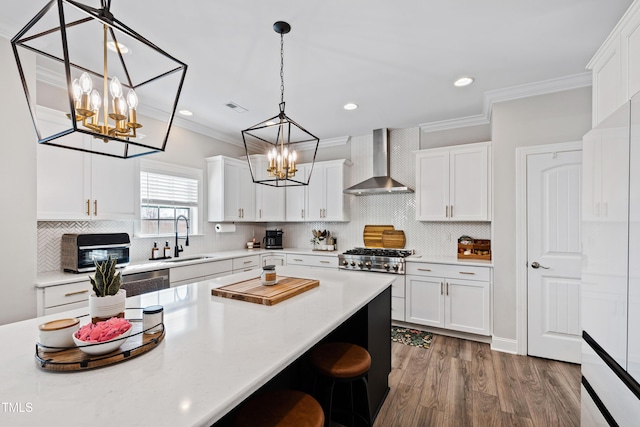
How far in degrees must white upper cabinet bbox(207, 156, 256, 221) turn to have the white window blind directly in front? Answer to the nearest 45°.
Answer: approximately 90° to its right

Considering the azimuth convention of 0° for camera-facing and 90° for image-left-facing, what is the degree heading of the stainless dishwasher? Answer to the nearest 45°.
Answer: approximately 315°

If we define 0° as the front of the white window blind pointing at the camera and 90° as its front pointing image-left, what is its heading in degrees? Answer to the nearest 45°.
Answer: approximately 315°

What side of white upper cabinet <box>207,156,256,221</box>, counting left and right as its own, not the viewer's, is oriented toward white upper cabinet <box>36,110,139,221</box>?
right

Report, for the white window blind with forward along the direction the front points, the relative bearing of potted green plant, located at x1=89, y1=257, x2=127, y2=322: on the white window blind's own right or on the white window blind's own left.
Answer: on the white window blind's own right

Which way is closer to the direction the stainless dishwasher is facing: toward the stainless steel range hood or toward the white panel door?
the white panel door

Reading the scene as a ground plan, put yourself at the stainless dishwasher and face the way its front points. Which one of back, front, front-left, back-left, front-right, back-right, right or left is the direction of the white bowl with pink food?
front-right

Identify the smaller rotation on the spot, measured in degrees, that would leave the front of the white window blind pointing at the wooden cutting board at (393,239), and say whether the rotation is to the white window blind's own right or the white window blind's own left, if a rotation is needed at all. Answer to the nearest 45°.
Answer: approximately 45° to the white window blind's own left

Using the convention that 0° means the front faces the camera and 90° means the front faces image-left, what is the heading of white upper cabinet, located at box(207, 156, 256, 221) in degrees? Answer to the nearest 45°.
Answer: approximately 315°

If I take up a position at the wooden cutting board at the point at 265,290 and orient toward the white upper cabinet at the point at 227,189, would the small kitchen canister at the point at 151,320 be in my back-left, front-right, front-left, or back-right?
back-left
